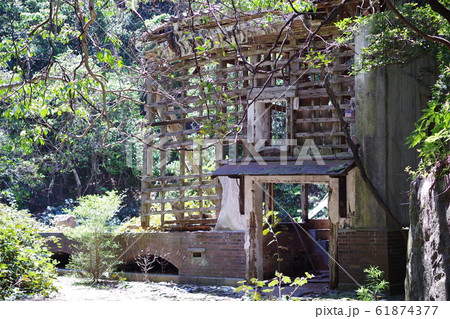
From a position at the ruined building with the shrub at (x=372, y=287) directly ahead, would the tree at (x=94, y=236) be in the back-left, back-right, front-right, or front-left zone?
back-right

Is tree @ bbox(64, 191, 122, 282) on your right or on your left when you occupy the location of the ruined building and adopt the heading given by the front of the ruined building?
on your right

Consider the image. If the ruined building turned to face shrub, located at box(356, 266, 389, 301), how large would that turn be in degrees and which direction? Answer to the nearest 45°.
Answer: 0° — it already faces it

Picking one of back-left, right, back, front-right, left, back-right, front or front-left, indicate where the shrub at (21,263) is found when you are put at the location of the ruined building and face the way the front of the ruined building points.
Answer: front-right

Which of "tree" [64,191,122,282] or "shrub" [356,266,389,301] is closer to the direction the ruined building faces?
the shrub

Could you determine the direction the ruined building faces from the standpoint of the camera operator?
facing the viewer
